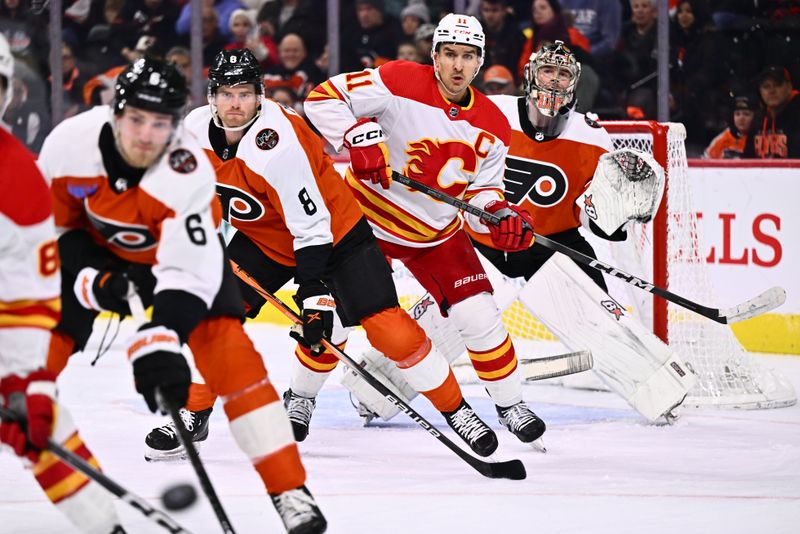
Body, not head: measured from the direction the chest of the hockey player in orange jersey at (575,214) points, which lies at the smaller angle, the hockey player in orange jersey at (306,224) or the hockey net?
the hockey player in orange jersey

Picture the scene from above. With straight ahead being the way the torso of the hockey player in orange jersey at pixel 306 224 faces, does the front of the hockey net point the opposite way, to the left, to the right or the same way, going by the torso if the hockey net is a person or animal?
the same way

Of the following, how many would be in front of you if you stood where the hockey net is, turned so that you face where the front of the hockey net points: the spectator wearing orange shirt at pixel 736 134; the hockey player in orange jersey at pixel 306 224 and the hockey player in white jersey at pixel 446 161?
2

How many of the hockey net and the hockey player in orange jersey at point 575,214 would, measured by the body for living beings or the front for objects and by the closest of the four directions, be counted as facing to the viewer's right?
0

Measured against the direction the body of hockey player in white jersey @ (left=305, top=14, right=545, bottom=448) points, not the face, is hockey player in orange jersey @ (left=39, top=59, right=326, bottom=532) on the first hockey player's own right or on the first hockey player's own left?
on the first hockey player's own right

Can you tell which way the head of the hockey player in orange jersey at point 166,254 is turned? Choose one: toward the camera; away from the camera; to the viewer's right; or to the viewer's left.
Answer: toward the camera

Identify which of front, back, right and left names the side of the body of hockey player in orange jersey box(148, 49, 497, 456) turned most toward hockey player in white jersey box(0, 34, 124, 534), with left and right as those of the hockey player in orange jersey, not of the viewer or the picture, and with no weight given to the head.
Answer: front

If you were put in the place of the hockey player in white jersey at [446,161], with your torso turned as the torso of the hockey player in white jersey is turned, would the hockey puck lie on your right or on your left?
on your right

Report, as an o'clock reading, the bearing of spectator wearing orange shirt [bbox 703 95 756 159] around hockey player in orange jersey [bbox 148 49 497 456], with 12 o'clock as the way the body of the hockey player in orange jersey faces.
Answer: The spectator wearing orange shirt is roughly at 6 o'clock from the hockey player in orange jersey.

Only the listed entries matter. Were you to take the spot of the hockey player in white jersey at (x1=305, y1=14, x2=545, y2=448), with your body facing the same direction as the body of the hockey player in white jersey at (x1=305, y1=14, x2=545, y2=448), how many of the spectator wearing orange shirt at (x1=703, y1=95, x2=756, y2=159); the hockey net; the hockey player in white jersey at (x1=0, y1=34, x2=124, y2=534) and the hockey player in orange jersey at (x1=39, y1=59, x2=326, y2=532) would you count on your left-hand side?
2

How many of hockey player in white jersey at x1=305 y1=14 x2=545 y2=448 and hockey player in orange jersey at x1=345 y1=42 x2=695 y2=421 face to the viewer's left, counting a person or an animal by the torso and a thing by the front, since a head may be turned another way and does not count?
0

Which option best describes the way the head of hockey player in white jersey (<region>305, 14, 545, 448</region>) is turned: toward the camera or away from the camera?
toward the camera

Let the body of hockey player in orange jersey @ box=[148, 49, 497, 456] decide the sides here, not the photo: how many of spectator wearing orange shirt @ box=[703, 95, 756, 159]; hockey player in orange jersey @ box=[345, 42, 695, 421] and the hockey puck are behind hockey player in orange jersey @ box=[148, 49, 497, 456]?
2

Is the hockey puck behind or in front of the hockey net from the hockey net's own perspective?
in front

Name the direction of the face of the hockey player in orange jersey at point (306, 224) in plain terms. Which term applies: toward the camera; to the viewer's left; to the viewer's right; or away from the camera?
toward the camera

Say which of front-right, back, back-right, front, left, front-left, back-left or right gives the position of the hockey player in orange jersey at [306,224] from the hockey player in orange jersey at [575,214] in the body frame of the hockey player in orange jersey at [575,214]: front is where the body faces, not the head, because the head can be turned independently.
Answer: front-right

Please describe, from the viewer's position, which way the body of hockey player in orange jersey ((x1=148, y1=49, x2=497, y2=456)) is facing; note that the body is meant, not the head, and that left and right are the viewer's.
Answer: facing the viewer and to the left of the viewer

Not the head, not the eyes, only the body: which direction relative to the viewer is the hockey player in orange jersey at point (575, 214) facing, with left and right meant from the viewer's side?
facing the viewer
